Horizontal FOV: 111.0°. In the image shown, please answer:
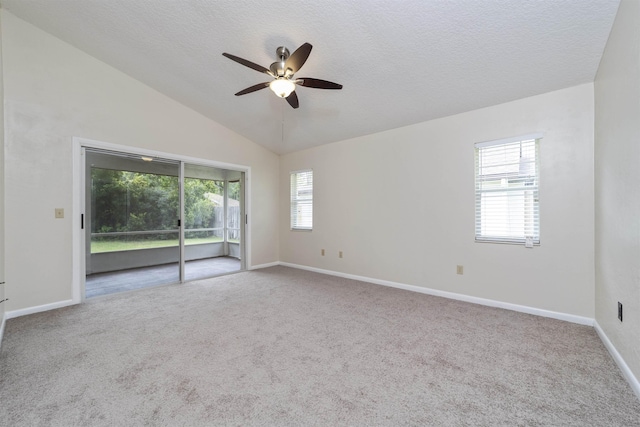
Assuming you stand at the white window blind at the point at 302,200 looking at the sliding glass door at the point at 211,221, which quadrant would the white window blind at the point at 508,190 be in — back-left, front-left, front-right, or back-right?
back-left

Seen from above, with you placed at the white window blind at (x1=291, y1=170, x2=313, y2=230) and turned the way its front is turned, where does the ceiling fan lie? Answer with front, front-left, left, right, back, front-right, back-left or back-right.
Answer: front-left

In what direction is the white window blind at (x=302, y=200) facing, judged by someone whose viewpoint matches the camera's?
facing the viewer and to the left of the viewer

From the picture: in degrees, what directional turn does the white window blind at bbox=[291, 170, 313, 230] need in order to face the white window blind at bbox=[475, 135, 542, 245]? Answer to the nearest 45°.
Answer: approximately 90° to its left

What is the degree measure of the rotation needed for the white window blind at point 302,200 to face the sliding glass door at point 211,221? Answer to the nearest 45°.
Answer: approximately 45° to its right

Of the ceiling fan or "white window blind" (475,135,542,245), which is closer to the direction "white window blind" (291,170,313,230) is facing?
the ceiling fan

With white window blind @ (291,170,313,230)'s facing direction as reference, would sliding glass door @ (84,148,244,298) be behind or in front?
in front

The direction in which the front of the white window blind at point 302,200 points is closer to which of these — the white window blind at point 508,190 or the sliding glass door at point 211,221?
the sliding glass door

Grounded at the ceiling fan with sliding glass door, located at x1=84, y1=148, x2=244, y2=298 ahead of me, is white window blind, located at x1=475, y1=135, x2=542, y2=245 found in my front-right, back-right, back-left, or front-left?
back-right
